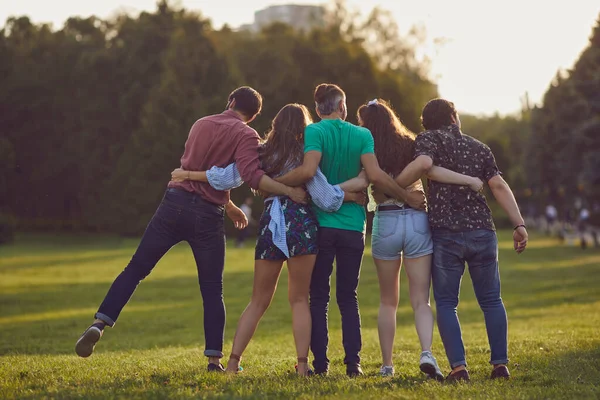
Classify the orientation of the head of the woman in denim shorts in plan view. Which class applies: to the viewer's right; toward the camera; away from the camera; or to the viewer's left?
away from the camera

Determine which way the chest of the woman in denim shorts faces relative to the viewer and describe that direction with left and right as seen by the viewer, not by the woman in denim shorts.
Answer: facing away from the viewer

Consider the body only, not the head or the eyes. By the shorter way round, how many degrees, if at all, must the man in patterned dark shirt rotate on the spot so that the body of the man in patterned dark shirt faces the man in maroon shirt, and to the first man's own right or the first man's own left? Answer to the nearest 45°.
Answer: approximately 90° to the first man's own left

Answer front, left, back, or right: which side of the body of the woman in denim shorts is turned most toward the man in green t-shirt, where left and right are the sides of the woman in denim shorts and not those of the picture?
left

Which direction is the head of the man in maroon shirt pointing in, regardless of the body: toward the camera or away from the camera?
away from the camera

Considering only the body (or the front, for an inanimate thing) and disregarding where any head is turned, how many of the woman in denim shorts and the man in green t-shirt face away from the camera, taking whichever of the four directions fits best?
2

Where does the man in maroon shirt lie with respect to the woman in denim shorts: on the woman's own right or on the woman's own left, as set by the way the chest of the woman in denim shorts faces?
on the woman's own left

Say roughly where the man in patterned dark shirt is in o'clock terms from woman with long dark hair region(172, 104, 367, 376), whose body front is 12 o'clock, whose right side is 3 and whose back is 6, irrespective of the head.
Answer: The man in patterned dark shirt is roughly at 3 o'clock from the woman with long dark hair.

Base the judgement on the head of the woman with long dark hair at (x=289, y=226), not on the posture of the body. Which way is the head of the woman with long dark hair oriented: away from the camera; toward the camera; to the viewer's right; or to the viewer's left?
away from the camera

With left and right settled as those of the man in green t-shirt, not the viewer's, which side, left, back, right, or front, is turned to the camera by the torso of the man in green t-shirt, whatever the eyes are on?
back

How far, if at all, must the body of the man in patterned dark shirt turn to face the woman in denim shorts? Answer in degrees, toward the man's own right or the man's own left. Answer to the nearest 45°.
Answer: approximately 90° to the man's own left

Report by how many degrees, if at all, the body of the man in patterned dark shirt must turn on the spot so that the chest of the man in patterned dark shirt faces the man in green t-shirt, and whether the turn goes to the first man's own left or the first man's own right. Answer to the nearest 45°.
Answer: approximately 90° to the first man's own left

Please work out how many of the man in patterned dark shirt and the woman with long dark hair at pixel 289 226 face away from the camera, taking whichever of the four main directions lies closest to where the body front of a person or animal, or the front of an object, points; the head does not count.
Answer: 2

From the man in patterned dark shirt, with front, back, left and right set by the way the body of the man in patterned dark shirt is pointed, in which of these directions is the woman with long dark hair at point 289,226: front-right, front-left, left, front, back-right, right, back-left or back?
left

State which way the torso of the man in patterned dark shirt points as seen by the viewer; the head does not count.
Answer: away from the camera

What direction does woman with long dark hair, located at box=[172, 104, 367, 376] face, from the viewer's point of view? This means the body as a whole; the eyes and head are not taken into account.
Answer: away from the camera
